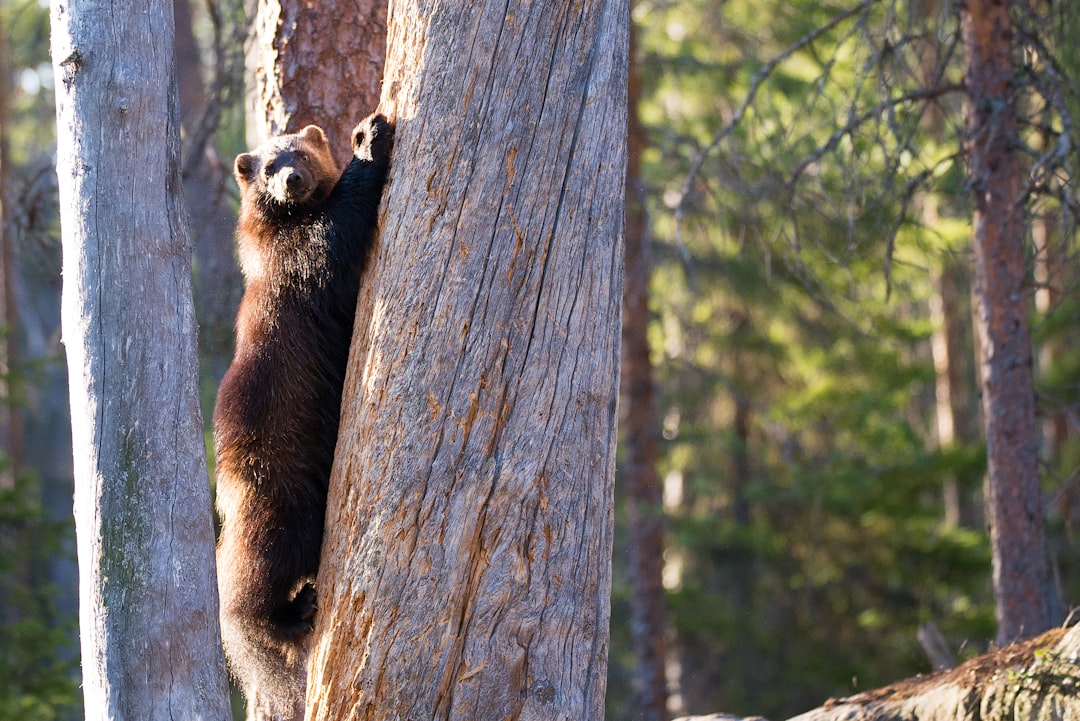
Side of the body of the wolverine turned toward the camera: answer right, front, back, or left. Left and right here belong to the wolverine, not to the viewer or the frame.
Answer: right

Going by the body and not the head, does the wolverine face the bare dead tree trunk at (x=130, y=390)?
no

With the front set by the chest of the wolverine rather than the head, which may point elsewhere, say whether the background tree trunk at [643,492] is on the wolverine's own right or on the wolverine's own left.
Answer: on the wolverine's own left

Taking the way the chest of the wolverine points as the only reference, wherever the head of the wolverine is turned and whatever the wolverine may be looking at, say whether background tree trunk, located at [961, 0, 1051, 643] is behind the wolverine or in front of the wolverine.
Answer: in front
